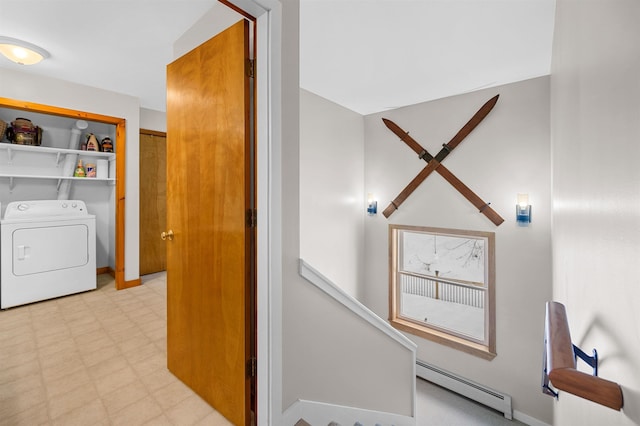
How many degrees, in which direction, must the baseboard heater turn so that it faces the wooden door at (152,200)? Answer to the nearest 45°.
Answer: approximately 45° to its right

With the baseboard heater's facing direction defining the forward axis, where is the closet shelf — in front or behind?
in front

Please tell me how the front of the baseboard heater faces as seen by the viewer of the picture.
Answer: facing the viewer and to the left of the viewer

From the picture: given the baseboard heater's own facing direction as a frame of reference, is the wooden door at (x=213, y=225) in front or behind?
in front
